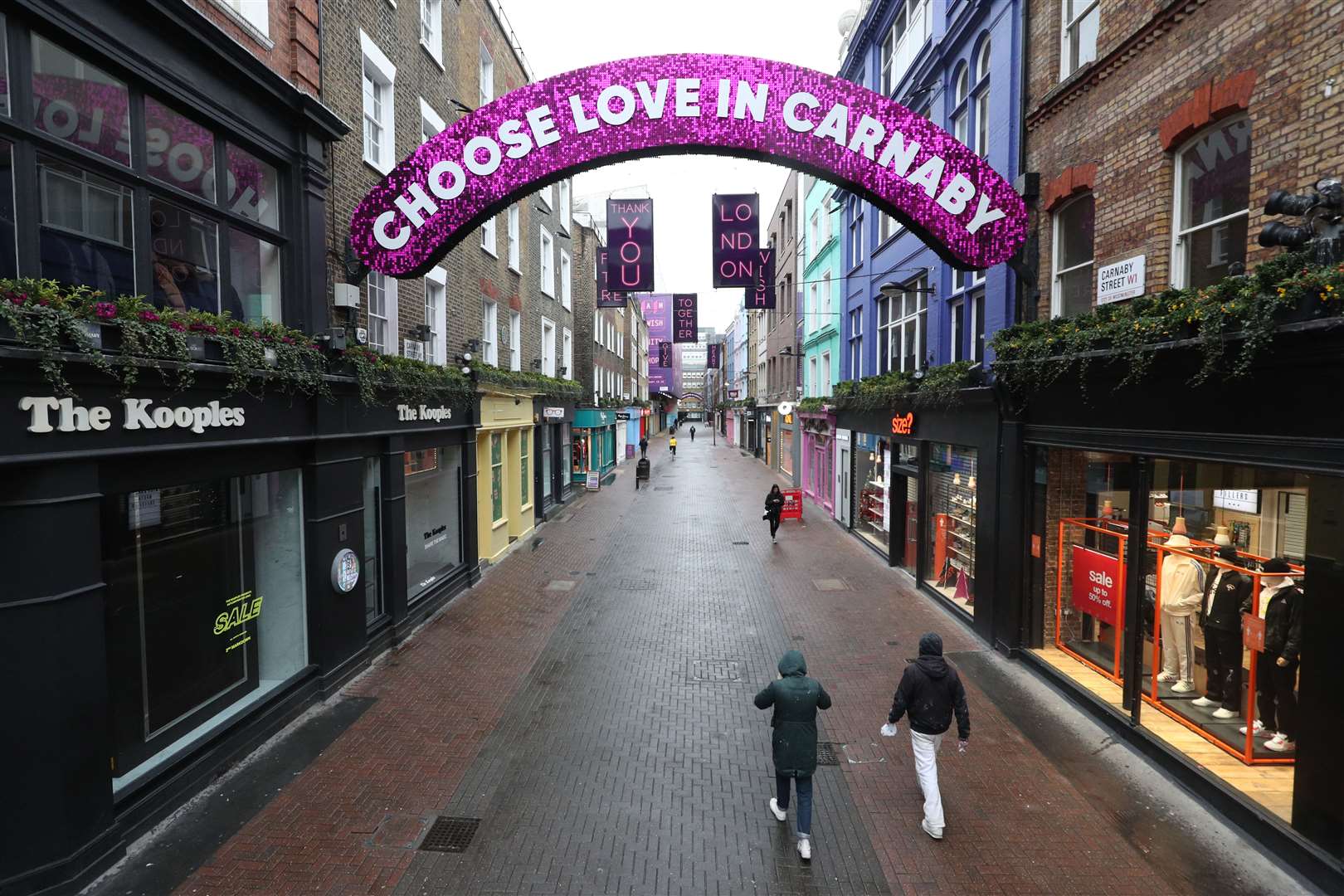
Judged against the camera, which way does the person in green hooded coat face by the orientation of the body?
away from the camera

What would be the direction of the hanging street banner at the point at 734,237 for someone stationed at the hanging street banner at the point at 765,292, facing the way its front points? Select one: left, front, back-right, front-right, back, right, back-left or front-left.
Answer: front

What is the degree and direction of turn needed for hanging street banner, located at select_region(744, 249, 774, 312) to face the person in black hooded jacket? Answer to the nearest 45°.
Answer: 0° — it already faces them

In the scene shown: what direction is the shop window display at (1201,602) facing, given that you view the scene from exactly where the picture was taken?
facing the viewer and to the left of the viewer

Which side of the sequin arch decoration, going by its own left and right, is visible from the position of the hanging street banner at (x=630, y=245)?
back

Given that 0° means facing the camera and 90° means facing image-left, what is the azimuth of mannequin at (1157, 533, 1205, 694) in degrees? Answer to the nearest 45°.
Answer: approximately 45°

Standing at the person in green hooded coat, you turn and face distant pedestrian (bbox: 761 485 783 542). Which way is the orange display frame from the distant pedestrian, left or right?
right

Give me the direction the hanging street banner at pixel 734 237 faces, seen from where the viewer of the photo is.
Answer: facing the viewer

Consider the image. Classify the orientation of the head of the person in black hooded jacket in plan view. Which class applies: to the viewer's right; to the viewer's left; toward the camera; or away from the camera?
away from the camera

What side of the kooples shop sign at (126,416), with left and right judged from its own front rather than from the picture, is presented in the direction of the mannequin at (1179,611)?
front

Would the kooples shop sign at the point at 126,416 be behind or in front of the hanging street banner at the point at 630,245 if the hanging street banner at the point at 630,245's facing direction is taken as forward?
in front

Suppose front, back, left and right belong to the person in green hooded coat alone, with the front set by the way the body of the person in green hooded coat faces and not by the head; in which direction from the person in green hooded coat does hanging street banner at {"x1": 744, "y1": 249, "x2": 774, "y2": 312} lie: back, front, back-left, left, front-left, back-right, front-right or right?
front

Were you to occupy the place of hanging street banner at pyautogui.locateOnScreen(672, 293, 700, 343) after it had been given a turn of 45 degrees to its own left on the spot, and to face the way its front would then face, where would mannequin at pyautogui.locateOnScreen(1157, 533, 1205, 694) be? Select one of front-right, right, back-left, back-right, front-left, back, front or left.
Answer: front-right

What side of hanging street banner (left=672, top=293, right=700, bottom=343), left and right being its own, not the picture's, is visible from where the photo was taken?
front

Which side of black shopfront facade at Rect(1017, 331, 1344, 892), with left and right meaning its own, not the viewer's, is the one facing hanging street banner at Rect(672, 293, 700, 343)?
right

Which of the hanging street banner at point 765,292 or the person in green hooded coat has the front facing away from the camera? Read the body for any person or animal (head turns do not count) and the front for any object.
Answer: the person in green hooded coat

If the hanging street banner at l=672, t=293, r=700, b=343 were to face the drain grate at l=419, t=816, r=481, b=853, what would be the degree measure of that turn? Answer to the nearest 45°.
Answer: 0° — it already faces it
